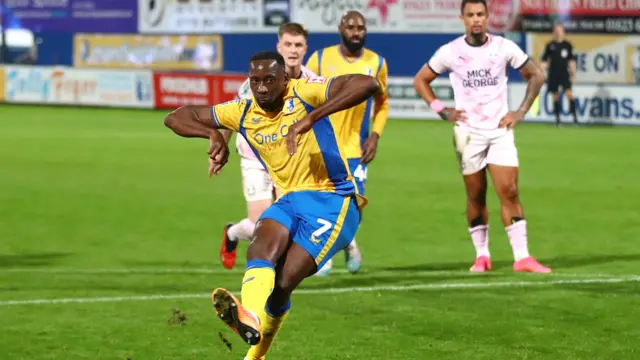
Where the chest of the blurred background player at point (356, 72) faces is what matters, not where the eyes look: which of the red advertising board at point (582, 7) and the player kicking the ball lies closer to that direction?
the player kicking the ball

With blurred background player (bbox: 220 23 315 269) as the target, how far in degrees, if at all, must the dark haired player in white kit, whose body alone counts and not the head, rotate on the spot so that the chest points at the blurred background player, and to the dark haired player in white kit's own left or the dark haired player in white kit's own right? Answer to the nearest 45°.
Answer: approximately 90° to the dark haired player in white kit's own right

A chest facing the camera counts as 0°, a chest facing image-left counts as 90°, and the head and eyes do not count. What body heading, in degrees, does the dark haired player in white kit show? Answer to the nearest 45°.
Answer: approximately 0°

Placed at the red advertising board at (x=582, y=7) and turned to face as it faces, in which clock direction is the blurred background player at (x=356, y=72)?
The blurred background player is roughly at 12 o'clock from the red advertising board.

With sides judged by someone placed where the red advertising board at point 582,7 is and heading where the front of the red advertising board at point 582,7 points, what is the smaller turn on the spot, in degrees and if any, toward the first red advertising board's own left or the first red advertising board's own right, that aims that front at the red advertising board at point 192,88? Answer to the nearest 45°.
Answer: approximately 90° to the first red advertising board's own right

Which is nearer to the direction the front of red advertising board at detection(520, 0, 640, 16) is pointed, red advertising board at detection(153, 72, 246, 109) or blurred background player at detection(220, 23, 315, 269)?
the blurred background player

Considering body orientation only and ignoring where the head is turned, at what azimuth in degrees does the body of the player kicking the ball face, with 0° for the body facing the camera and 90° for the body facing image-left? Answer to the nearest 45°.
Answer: approximately 45°

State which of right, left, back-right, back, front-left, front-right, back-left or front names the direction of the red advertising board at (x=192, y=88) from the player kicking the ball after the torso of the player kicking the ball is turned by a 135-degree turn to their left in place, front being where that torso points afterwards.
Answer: left

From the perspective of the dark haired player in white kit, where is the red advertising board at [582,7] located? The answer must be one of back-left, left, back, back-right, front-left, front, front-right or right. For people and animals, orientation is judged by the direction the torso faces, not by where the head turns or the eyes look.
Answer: back

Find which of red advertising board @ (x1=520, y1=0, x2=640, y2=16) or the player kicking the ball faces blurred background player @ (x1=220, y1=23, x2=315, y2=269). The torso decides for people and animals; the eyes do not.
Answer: the red advertising board

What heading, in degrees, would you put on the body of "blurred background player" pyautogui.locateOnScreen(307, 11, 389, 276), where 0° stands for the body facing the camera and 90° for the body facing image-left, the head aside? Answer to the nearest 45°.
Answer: approximately 0°

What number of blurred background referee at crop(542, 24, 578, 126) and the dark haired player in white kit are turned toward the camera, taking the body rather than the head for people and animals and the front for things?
2
